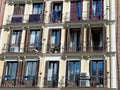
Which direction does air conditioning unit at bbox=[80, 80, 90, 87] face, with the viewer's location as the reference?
facing the viewer

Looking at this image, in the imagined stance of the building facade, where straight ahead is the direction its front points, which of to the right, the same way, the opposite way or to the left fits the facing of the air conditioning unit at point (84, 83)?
the same way
